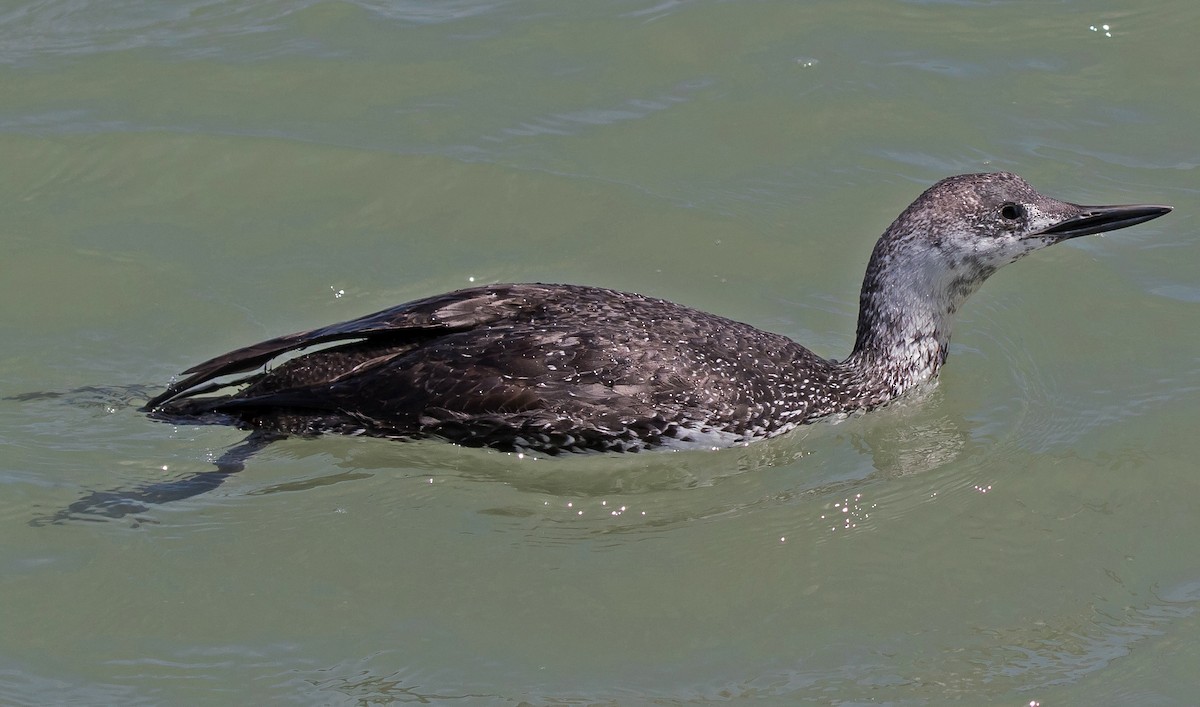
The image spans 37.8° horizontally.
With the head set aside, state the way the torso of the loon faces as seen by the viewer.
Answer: to the viewer's right
